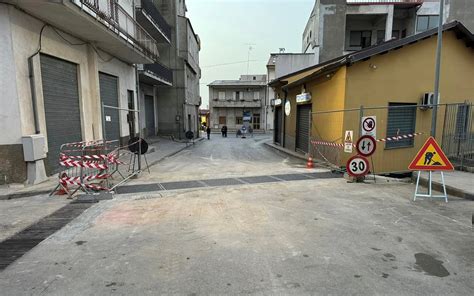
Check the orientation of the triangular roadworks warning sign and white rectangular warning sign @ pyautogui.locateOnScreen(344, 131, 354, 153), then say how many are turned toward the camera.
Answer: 2

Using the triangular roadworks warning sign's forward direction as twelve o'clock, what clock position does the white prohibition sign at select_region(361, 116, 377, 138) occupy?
The white prohibition sign is roughly at 4 o'clock from the triangular roadworks warning sign.

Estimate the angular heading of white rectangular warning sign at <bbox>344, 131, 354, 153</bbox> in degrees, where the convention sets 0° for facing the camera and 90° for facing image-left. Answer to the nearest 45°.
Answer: approximately 0°

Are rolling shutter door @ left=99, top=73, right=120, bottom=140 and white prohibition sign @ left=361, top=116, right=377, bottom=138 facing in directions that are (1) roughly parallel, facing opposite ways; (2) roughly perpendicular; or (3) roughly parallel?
roughly perpendicular

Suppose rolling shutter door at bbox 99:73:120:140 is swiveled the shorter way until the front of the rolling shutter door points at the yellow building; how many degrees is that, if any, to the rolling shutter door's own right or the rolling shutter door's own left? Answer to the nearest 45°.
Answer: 0° — it already faces it

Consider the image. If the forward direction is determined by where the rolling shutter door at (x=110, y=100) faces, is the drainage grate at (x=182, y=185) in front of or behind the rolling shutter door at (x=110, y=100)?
in front

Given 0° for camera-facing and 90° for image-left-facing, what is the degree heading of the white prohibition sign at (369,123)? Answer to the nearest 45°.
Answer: approximately 0°

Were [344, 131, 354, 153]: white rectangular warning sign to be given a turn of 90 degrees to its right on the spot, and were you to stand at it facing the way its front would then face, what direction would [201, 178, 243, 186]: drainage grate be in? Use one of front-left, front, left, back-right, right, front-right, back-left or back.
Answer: front-left
